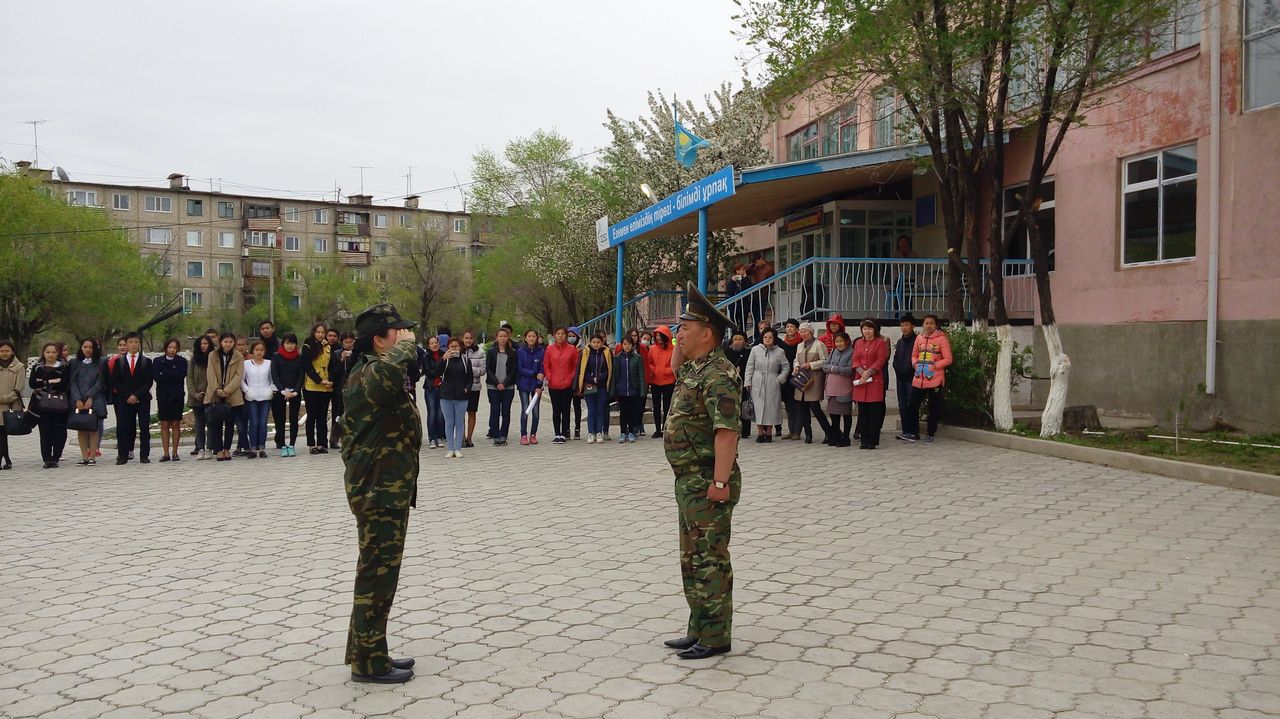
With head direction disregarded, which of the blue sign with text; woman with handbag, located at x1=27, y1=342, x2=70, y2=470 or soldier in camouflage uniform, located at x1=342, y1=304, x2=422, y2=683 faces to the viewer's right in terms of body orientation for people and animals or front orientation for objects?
the soldier in camouflage uniform

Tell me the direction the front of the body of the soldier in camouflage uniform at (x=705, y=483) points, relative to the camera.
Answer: to the viewer's left

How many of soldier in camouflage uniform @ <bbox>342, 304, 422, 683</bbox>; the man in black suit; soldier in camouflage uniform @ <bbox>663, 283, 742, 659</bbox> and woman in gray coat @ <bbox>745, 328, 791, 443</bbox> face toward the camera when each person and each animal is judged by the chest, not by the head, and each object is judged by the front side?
2

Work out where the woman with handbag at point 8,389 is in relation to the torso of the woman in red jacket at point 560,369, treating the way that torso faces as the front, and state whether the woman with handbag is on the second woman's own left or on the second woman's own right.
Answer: on the second woman's own right

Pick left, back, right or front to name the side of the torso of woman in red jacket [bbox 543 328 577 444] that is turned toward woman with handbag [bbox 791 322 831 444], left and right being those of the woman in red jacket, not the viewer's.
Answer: left

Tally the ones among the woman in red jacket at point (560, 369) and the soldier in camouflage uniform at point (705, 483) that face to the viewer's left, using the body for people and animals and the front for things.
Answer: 1

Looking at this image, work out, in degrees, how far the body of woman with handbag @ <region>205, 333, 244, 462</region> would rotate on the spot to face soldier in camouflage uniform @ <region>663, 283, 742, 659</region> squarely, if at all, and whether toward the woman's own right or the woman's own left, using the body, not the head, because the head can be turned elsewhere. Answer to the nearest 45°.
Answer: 0° — they already face them

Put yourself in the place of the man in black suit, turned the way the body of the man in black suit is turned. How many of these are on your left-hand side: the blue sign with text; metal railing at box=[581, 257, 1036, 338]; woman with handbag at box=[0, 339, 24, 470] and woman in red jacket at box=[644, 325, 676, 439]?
3

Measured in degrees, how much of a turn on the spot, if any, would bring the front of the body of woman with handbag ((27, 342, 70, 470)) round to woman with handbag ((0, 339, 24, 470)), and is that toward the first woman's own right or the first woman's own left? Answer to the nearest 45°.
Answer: approximately 135° to the first woman's own right

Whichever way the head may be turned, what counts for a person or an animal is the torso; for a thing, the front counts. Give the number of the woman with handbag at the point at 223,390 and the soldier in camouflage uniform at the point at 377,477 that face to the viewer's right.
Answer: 1

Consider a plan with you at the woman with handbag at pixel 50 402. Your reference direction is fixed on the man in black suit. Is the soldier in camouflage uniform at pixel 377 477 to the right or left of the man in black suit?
right

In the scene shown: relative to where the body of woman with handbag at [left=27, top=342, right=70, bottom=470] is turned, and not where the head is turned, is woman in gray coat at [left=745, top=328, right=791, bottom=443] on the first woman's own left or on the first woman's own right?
on the first woman's own left
